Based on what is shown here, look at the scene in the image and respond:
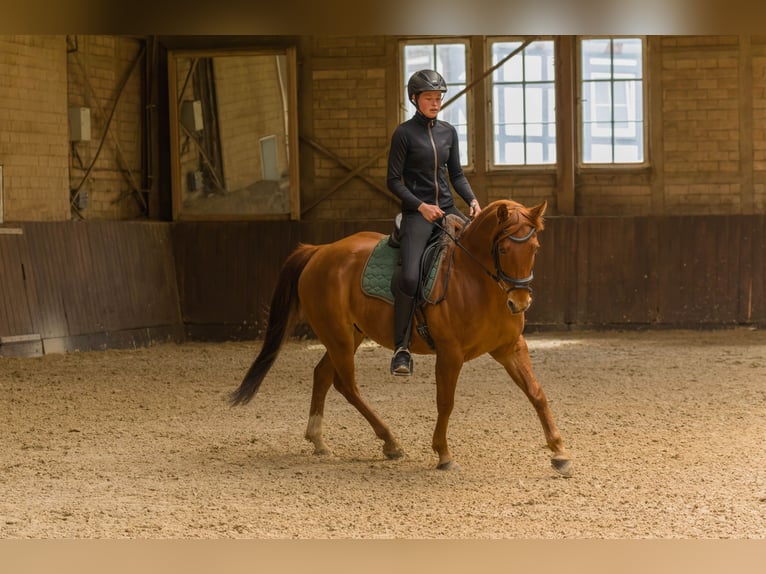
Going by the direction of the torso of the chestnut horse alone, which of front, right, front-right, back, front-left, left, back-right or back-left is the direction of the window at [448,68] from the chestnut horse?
back-left

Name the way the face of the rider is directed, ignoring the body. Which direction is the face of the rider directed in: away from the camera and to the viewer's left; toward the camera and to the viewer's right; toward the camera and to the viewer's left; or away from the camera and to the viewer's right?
toward the camera and to the viewer's right

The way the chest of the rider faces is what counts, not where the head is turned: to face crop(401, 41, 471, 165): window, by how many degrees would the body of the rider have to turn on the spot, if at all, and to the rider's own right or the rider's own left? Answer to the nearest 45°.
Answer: approximately 135° to the rider's own left

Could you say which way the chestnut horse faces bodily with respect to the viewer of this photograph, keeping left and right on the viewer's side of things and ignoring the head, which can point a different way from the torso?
facing the viewer and to the right of the viewer

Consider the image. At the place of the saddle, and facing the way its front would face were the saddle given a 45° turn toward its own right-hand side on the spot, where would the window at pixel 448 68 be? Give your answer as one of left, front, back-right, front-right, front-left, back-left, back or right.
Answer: back
